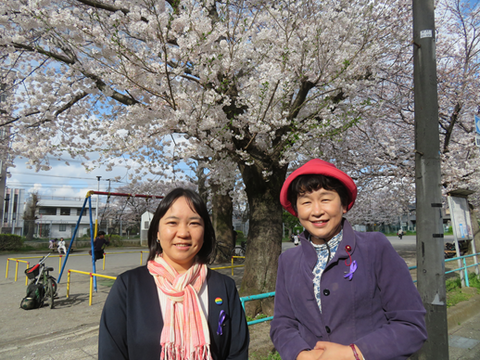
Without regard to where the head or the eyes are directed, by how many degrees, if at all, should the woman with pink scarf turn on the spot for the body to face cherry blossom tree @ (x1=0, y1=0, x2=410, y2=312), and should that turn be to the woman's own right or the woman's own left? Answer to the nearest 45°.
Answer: approximately 180°

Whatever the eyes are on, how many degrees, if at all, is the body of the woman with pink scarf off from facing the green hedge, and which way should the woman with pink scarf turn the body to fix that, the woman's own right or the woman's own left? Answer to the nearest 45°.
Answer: approximately 135° to the woman's own right

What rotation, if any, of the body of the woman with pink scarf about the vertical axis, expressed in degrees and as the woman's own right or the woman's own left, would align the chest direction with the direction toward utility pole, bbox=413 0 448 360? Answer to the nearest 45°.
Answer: approximately 135° to the woman's own left

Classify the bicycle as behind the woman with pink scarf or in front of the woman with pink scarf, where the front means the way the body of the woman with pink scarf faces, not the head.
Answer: behind

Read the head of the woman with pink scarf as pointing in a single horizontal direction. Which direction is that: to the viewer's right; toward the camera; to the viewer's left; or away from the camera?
toward the camera

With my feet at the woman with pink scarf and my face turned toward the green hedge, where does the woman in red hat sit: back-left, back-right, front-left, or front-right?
back-right

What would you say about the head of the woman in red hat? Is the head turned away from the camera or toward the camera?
toward the camera

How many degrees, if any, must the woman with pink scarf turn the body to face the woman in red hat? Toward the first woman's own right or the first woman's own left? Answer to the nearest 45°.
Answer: approximately 90° to the first woman's own left

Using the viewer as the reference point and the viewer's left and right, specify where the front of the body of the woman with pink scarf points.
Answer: facing the viewer
